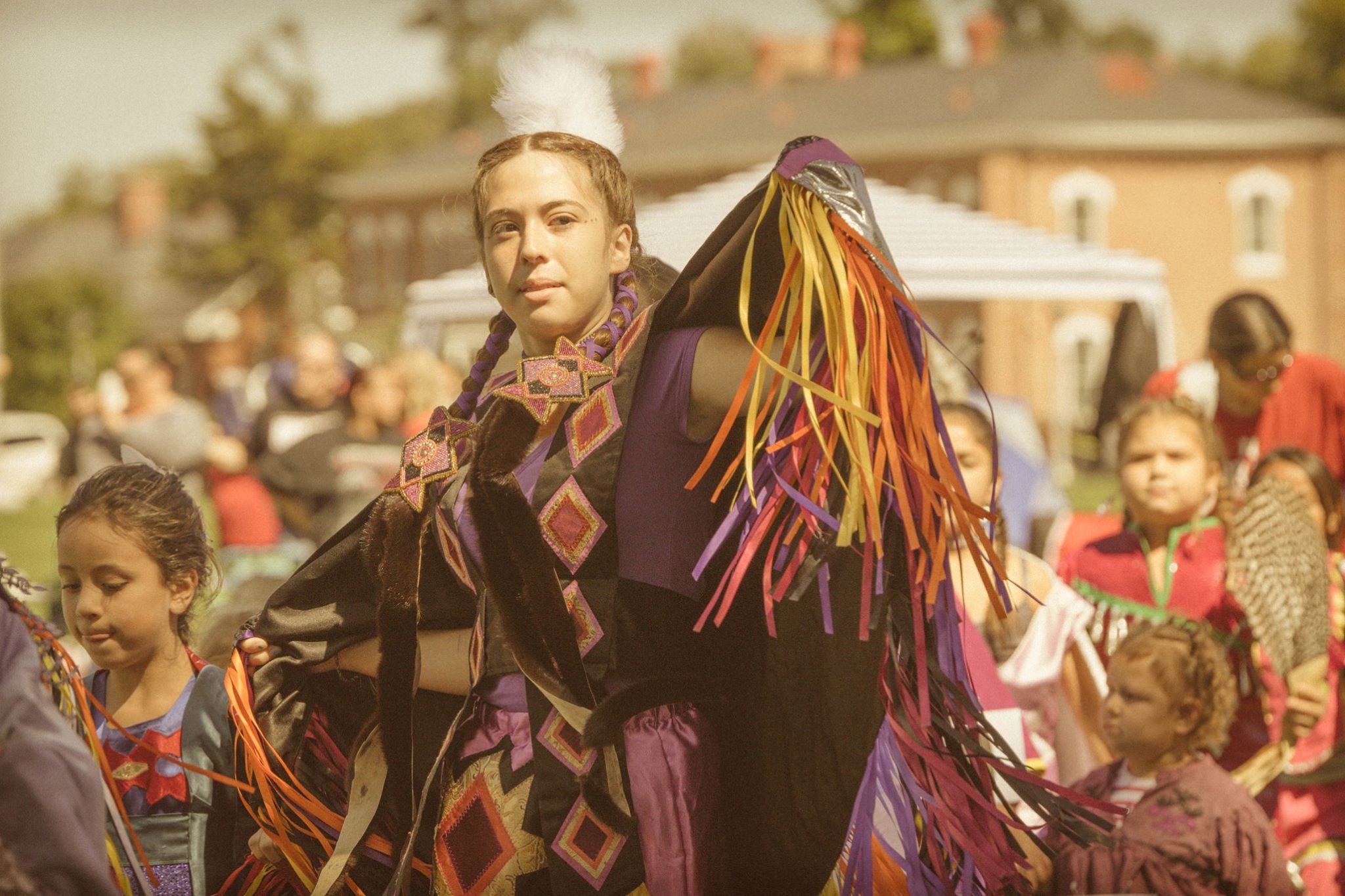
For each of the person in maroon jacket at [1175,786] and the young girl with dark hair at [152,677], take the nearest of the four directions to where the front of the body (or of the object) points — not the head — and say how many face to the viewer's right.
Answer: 0

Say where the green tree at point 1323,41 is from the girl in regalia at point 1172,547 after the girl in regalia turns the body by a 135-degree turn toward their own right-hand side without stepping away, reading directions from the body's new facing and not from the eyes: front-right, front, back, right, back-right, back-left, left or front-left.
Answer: front-right

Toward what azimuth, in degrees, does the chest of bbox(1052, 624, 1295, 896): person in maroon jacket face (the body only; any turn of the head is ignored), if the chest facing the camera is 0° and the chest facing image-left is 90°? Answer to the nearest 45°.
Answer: approximately 45°

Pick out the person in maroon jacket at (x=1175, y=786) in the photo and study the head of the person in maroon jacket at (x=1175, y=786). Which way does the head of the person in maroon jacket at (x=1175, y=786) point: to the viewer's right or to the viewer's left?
to the viewer's left

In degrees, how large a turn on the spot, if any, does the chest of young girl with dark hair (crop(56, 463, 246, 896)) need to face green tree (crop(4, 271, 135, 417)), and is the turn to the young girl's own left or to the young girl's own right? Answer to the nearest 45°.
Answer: approximately 135° to the young girl's own right

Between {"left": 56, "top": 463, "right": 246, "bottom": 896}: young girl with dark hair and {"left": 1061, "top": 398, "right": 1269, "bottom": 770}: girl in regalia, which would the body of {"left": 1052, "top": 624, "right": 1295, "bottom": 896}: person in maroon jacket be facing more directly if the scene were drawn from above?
the young girl with dark hair

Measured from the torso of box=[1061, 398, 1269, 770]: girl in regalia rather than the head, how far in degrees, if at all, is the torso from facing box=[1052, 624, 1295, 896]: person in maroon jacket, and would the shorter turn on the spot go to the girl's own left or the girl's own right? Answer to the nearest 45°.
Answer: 0° — they already face them

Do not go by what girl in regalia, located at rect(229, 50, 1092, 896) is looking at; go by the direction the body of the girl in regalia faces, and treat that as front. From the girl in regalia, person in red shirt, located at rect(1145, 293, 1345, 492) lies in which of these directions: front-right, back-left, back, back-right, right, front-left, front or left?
back

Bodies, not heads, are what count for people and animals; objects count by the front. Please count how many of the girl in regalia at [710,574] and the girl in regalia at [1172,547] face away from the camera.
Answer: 0

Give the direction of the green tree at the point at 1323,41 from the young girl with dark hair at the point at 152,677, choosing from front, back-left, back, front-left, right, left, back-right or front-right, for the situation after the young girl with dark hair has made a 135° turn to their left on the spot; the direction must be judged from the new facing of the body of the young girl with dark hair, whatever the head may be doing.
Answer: front-left

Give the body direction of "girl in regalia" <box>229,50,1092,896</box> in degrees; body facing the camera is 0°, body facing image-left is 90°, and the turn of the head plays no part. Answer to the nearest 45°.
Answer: approximately 45°

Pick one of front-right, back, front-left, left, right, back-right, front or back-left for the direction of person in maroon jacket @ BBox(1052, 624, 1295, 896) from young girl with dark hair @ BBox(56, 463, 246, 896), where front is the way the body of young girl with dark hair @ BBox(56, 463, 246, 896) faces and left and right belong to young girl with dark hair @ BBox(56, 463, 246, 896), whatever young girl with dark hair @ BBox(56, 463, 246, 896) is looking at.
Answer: back-left
